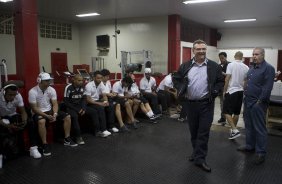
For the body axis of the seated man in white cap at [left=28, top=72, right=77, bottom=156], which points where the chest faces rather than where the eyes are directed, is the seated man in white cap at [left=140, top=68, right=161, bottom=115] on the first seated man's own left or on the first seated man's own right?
on the first seated man's own left

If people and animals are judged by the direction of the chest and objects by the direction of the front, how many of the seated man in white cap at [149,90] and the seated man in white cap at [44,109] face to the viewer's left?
0

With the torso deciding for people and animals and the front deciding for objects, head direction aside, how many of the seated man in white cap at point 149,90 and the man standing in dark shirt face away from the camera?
0

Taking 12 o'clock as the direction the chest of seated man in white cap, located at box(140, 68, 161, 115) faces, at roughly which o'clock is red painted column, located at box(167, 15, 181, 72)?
The red painted column is roughly at 8 o'clock from the seated man in white cap.

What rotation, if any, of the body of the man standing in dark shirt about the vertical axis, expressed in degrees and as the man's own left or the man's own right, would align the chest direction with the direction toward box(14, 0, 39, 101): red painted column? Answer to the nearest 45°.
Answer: approximately 45° to the man's own right

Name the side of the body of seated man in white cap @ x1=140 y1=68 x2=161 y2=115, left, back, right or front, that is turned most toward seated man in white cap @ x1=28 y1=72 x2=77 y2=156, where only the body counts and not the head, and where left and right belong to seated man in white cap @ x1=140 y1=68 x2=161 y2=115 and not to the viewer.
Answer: right

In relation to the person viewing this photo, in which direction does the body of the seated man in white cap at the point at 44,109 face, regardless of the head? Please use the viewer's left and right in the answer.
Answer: facing the viewer and to the right of the viewer

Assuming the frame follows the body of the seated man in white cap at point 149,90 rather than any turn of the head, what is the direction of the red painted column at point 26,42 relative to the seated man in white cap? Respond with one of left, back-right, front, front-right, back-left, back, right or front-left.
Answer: right
